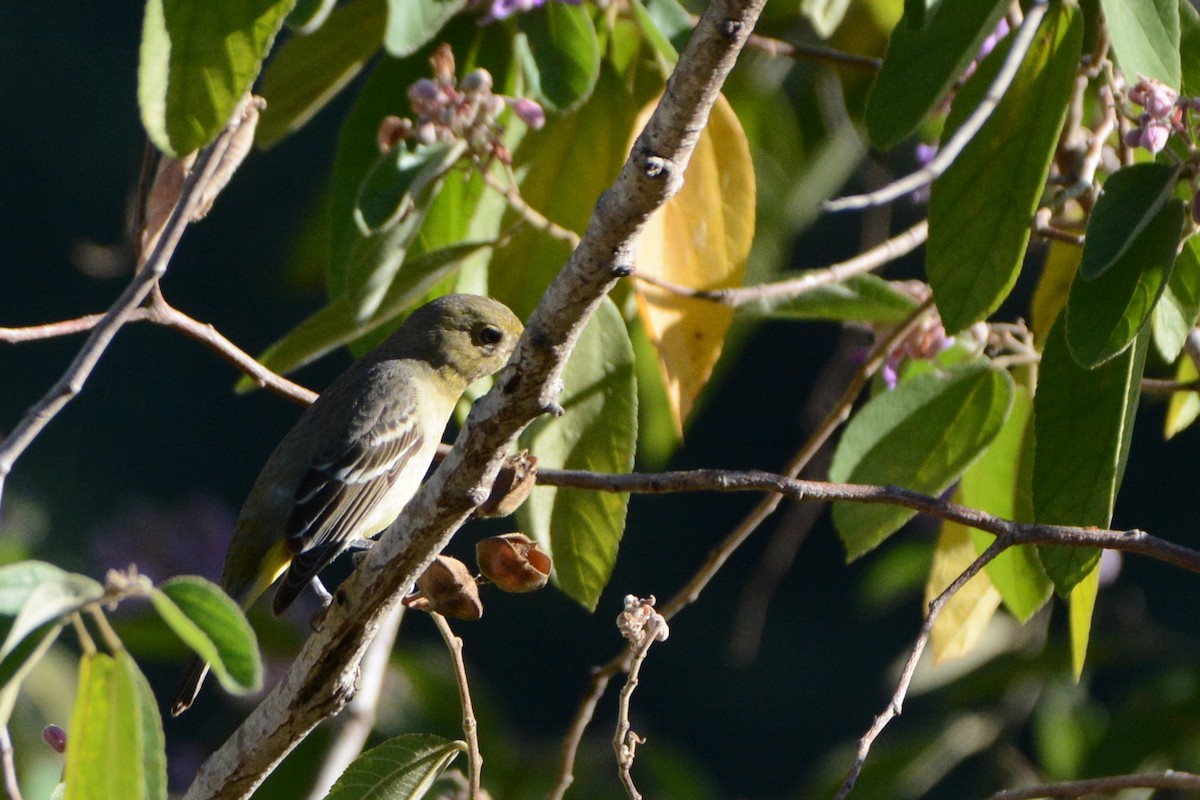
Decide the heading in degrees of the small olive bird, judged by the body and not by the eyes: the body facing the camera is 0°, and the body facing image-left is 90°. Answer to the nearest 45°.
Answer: approximately 270°

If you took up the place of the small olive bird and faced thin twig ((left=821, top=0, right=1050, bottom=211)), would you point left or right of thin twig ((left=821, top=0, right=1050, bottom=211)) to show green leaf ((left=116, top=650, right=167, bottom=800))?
right

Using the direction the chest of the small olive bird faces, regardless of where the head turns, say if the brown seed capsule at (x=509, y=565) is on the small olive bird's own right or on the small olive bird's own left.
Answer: on the small olive bird's own right

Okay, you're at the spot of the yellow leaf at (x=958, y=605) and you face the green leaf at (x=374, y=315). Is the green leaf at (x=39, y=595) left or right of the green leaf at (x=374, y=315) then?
left

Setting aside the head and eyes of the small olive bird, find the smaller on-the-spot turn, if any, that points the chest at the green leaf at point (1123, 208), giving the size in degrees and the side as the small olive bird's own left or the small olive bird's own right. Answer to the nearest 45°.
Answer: approximately 45° to the small olive bird's own right
